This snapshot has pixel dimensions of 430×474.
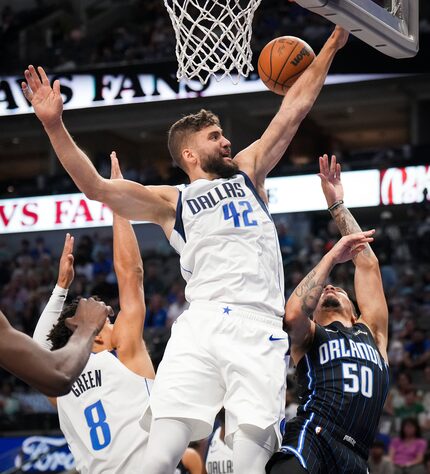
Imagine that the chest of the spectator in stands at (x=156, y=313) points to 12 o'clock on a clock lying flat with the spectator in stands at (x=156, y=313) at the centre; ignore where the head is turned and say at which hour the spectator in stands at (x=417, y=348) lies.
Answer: the spectator in stands at (x=417, y=348) is roughly at 10 o'clock from the spectator in stands at (x=156, y=313).

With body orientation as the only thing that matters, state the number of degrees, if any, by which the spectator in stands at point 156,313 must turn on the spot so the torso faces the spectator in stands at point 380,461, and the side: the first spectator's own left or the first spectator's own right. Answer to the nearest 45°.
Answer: approximately 45° to the first spectator's own left

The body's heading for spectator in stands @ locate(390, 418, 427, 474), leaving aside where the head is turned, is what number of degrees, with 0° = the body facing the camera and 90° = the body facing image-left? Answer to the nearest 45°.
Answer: approximately 0°

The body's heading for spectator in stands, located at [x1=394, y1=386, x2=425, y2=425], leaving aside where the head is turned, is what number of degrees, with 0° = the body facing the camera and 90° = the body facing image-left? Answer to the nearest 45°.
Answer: approximately 0°
